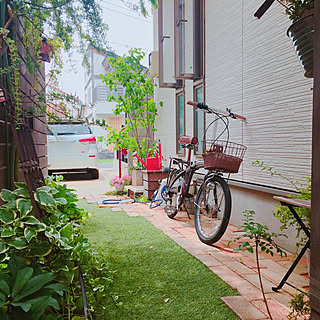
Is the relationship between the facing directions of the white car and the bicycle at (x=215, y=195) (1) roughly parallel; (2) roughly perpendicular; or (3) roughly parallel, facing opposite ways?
roughly parallel, facing opposite ways

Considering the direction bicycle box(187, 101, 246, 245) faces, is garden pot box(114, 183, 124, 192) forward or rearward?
rearward

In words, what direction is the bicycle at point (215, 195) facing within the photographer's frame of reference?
facing the viewer and to the right of the viewer

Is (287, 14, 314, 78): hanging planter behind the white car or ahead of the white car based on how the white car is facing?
behind

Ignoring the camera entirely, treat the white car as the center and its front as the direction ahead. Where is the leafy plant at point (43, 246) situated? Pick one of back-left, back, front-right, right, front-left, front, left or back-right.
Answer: back

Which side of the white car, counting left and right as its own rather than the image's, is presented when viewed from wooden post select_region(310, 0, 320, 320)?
back

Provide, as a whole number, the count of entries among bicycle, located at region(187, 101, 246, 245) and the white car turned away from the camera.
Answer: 1

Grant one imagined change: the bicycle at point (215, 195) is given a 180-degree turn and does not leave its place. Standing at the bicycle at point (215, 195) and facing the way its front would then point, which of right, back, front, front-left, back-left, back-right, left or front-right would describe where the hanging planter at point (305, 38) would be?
back-left

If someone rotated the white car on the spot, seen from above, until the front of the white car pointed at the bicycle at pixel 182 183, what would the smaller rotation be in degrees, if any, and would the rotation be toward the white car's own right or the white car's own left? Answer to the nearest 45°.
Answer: approximately 180°

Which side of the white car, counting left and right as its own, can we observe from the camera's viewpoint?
back

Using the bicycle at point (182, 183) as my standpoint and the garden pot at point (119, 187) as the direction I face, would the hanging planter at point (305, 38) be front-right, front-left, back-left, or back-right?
back-left

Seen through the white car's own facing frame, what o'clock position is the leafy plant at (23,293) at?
The leafy plant is roughly at 6 o'clock from the white car.

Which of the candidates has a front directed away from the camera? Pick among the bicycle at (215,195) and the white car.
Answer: the white car

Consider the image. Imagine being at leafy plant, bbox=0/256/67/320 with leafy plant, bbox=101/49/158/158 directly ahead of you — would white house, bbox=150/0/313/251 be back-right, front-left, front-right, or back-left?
front-right
